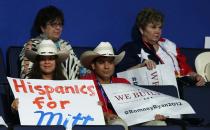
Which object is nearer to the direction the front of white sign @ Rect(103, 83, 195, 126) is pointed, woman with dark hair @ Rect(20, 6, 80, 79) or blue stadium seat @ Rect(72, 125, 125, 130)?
the blue stadium seat

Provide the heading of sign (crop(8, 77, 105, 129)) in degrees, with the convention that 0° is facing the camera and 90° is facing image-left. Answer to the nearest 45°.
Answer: approximately 0°

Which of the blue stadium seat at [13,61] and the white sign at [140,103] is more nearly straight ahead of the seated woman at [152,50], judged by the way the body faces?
the white sign

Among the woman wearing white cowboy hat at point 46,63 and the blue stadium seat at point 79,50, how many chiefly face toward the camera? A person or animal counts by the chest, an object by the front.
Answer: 2

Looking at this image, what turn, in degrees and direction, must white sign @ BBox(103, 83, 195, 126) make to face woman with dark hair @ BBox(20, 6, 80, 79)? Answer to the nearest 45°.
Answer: approximately 135° to its right
